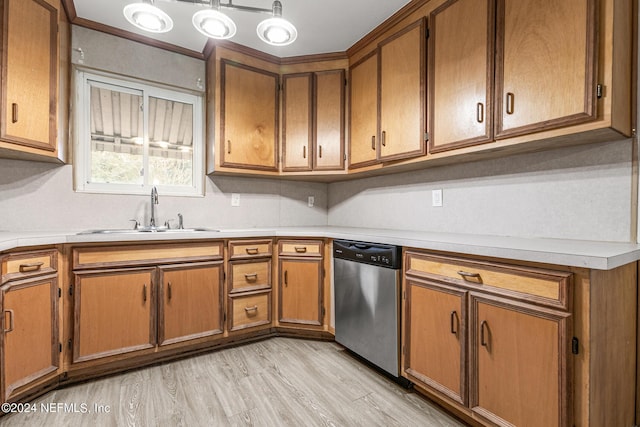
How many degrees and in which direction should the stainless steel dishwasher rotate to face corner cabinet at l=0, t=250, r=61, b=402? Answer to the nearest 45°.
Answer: approximately 45° to its right

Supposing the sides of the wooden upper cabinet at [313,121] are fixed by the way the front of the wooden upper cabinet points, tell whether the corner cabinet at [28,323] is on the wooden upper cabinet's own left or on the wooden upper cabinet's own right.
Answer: on the wooden upper cabinet's own right

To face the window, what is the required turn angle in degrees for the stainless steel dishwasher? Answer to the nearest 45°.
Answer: approximately 45° to its right

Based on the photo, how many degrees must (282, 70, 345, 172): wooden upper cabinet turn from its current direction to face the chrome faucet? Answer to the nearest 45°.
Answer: approximately 90° to its right

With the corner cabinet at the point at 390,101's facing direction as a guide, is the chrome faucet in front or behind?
in front

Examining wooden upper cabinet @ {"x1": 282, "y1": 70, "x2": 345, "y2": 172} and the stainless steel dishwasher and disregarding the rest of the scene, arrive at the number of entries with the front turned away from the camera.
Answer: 0

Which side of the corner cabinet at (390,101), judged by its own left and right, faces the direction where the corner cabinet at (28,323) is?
front

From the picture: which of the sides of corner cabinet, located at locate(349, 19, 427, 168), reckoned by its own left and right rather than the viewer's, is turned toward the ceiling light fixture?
front

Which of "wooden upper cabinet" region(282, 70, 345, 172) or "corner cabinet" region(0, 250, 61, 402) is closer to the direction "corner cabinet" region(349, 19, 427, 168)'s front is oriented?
the corner cabinet

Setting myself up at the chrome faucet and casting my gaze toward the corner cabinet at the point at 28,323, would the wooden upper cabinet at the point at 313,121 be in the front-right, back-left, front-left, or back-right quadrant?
back-left

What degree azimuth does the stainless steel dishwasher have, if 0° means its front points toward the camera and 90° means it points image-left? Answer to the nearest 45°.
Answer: approximately 45°
